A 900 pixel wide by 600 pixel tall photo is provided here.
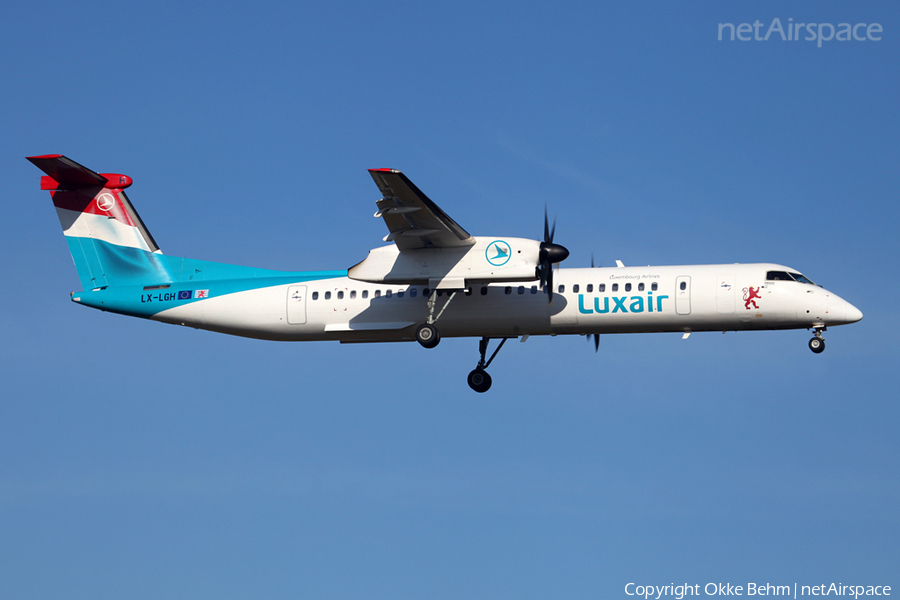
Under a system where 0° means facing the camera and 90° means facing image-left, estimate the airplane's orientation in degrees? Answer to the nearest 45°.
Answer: approximately 270°
